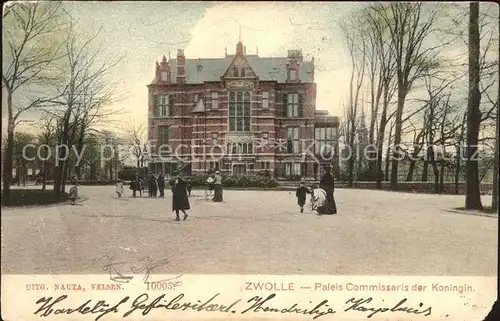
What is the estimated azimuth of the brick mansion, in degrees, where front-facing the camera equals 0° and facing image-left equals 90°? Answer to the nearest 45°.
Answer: approximately 0°
